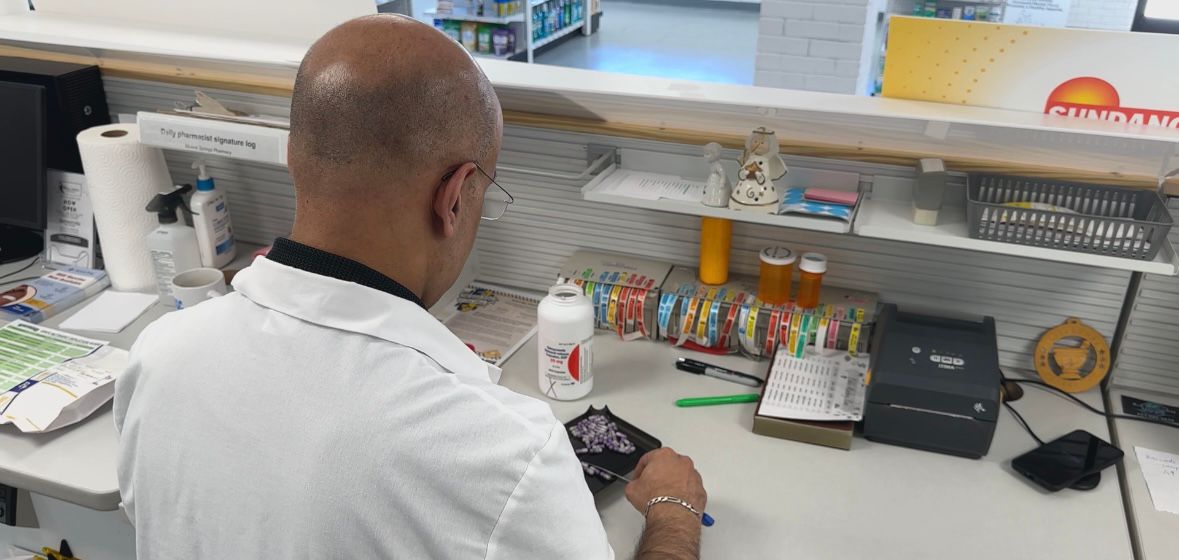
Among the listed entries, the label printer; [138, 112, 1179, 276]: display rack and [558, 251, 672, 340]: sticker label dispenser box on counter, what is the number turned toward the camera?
3

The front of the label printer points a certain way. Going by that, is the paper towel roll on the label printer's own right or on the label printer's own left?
on the label printer's own right

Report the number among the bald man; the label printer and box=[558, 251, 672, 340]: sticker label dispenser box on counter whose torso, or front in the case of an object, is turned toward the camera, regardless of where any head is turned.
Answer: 2

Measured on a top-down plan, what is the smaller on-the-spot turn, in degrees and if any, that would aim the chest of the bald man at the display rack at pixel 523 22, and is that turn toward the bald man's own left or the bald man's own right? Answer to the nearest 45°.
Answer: approximately 45° to the bald man's own left

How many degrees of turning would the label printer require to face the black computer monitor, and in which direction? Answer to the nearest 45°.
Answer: approximately 90° to its right

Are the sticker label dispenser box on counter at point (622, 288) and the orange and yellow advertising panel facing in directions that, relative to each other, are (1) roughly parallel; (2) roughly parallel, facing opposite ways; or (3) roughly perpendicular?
roughly parallel

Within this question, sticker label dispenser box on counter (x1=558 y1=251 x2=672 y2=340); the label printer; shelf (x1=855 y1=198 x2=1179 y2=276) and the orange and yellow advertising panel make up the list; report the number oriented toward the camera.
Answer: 4

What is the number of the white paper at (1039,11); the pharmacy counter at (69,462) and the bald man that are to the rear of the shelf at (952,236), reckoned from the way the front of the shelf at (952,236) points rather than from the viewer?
1

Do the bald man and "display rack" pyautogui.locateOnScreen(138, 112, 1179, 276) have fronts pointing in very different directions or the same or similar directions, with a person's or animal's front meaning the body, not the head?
very different directions

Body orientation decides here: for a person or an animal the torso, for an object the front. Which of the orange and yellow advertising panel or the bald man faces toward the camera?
the orange and yellow advertising panel

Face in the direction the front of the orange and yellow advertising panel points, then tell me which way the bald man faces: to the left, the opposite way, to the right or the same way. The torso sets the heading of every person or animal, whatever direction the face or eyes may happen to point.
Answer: the opposite way

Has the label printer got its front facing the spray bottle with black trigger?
no

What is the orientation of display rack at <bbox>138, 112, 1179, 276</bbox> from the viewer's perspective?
toward the camera

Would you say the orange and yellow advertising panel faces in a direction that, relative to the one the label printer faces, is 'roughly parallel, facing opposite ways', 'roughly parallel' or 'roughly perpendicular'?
roughly parallel

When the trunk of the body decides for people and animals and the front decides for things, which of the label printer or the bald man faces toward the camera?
the label printer

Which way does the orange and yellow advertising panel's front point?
toward the camera

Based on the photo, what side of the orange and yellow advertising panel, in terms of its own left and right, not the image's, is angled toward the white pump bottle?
right

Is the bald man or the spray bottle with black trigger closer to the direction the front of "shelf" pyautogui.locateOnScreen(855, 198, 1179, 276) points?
the bald man

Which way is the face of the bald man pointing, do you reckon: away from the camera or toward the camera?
away from the camera

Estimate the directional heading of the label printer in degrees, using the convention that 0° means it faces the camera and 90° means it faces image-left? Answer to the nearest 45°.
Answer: approximately 0°
